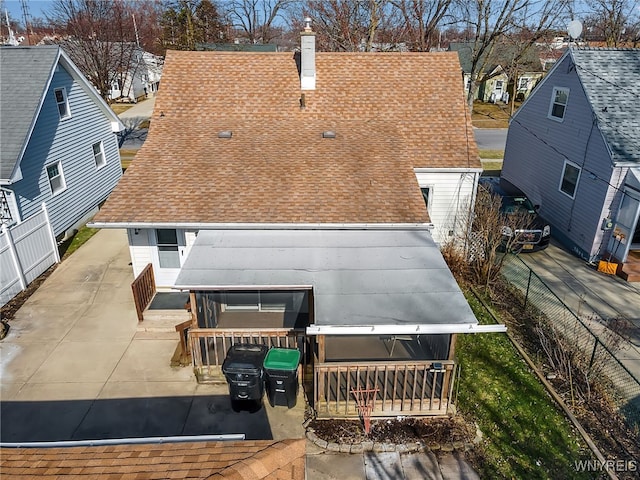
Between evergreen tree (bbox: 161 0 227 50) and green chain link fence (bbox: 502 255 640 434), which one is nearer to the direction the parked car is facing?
the green chain link fence

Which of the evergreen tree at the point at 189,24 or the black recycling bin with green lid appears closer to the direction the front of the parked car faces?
the black recycling bin with green lid

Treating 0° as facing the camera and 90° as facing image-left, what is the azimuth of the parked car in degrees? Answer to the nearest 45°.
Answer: approximately 315°

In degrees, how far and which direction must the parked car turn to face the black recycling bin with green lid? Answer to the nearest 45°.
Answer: approximately 45° to its right

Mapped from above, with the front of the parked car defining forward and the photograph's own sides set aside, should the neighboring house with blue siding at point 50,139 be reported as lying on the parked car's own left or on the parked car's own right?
on the parked car's own right

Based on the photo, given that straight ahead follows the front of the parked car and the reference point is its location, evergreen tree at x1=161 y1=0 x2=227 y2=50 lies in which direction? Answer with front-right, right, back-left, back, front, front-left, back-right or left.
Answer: back

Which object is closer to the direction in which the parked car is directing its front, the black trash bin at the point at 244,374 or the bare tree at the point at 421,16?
the black trash bin

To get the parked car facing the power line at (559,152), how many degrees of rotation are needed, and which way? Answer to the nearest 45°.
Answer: approximately 135° to its left

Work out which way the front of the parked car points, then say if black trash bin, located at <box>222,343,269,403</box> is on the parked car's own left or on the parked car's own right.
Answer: on the parked car's own right
